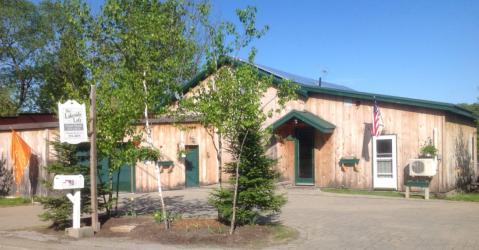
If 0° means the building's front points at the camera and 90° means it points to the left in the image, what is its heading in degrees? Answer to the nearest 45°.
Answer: approximately 0°

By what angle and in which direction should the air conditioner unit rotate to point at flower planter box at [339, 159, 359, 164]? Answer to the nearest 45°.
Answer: approximately 135° to its right

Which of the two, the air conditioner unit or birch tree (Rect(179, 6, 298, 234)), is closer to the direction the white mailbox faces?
the birch tree

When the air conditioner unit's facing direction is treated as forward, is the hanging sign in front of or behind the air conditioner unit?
in front

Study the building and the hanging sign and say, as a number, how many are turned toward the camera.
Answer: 2
